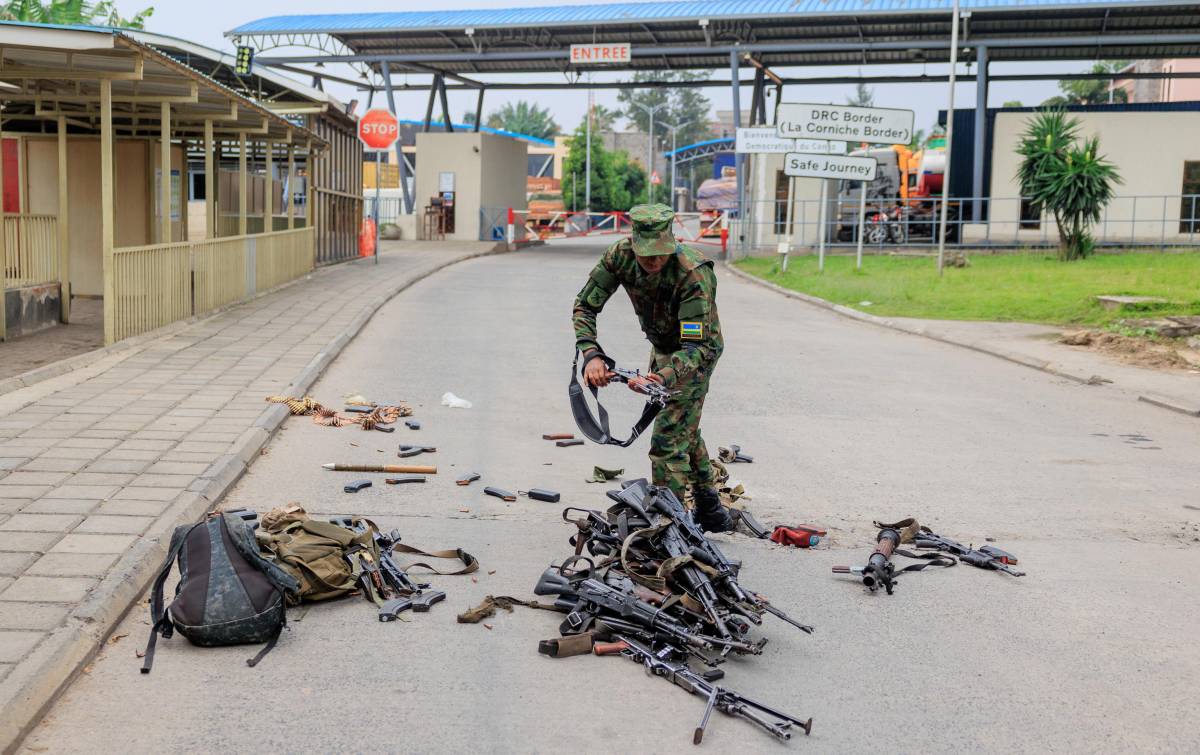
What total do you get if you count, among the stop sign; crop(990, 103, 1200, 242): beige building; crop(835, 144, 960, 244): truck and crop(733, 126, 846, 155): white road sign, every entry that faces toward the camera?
3

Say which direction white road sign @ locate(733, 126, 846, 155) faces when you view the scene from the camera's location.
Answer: facing the viewer

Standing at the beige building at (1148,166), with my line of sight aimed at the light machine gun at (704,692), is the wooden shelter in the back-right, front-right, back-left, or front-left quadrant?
front-right

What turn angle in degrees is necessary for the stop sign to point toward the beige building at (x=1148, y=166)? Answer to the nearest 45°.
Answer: approximately 90° to its left

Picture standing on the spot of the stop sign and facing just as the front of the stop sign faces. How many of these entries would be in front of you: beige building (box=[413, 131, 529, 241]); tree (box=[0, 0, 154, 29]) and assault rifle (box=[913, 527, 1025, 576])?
1

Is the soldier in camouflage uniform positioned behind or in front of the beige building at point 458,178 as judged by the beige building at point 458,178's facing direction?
in front

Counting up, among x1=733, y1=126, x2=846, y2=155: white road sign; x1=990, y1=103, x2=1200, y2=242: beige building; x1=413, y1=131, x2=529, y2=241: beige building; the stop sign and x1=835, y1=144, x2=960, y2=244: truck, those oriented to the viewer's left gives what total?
1

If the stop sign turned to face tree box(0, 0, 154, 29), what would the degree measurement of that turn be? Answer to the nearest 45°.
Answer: approximately 135° to its right

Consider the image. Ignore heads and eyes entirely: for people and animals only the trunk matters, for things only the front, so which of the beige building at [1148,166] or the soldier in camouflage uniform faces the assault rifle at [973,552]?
the beige building

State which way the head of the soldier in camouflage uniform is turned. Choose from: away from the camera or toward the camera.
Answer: toward the camera

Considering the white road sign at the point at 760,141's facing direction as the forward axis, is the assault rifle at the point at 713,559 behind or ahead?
ahead

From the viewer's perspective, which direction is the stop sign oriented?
toward the camera

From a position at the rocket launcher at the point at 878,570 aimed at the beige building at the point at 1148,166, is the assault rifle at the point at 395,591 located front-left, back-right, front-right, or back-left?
back-left

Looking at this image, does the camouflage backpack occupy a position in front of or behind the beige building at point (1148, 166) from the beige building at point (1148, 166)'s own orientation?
in front
